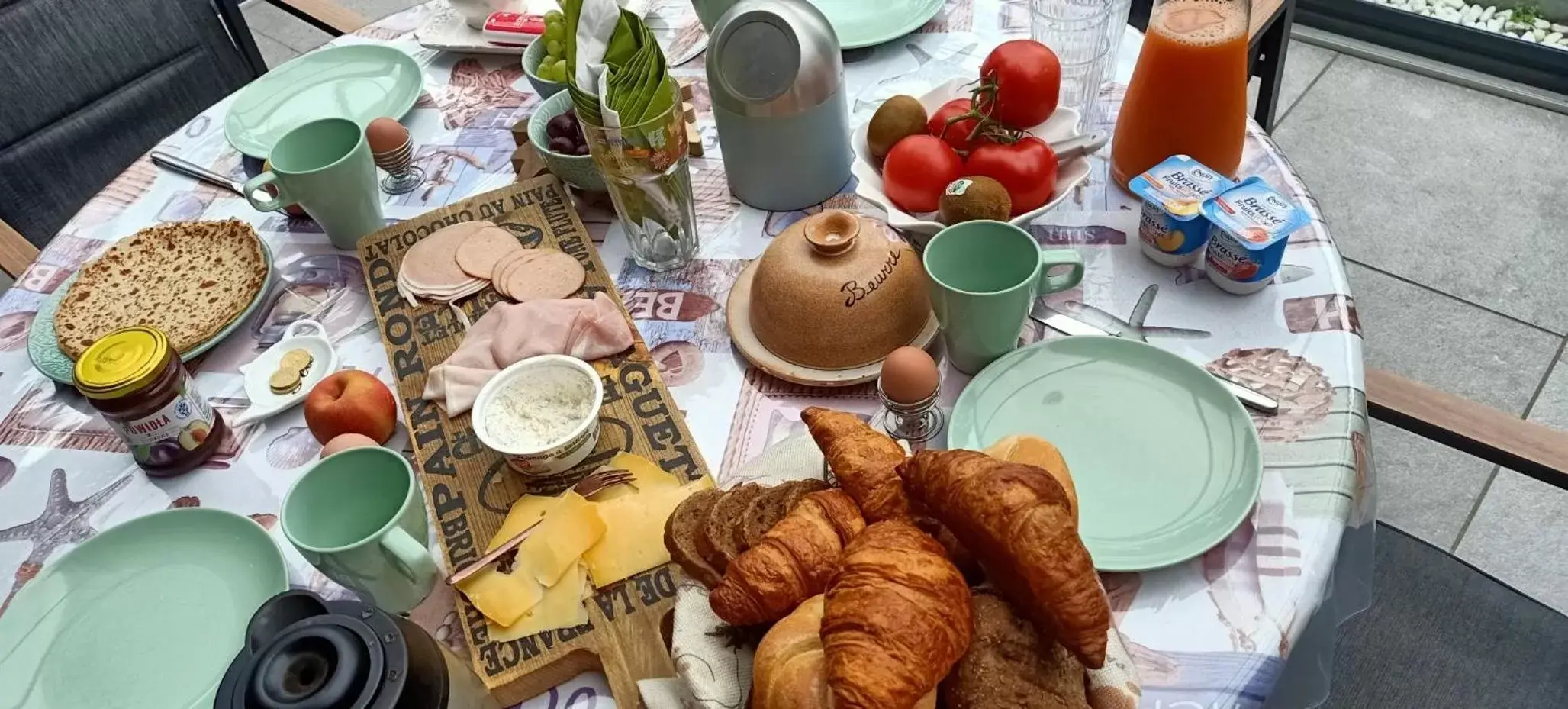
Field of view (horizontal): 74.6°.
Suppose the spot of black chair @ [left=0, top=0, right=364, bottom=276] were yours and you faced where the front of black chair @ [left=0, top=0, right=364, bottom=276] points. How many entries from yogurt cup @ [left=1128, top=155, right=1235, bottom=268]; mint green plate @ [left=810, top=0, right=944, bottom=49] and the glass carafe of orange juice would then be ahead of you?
3

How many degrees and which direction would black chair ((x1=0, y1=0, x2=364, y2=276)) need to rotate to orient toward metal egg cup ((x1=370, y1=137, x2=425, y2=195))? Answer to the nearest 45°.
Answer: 0° — it already faces it

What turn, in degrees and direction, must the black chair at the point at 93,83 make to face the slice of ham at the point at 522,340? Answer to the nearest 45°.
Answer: approximately 45° to its right

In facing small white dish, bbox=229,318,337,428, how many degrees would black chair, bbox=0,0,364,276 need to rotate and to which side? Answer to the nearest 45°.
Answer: approximately 45° to its right

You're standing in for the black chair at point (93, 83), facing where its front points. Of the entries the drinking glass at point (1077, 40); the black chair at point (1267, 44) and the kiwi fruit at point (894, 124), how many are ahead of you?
3

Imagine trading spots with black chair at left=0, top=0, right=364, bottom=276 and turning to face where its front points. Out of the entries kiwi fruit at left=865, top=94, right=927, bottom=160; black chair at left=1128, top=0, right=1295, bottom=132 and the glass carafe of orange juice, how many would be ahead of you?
3

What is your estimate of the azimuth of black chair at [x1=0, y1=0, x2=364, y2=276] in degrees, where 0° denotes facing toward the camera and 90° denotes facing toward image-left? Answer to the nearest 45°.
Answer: approximately 315°

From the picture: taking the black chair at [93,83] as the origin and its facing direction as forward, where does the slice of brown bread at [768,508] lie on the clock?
The slice of brown bread is roughly at 1 o'clock from the black chair.

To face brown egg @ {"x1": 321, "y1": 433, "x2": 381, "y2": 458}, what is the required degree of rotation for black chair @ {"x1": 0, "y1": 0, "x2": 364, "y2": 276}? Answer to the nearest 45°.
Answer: approximately 45° to its right

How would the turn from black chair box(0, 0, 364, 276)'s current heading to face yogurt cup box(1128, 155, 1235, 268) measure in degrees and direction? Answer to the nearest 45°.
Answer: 0° — it already faces it

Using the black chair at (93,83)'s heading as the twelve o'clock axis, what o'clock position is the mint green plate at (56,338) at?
The mint green plate is roughly at 2 o'clock from the black chair.
